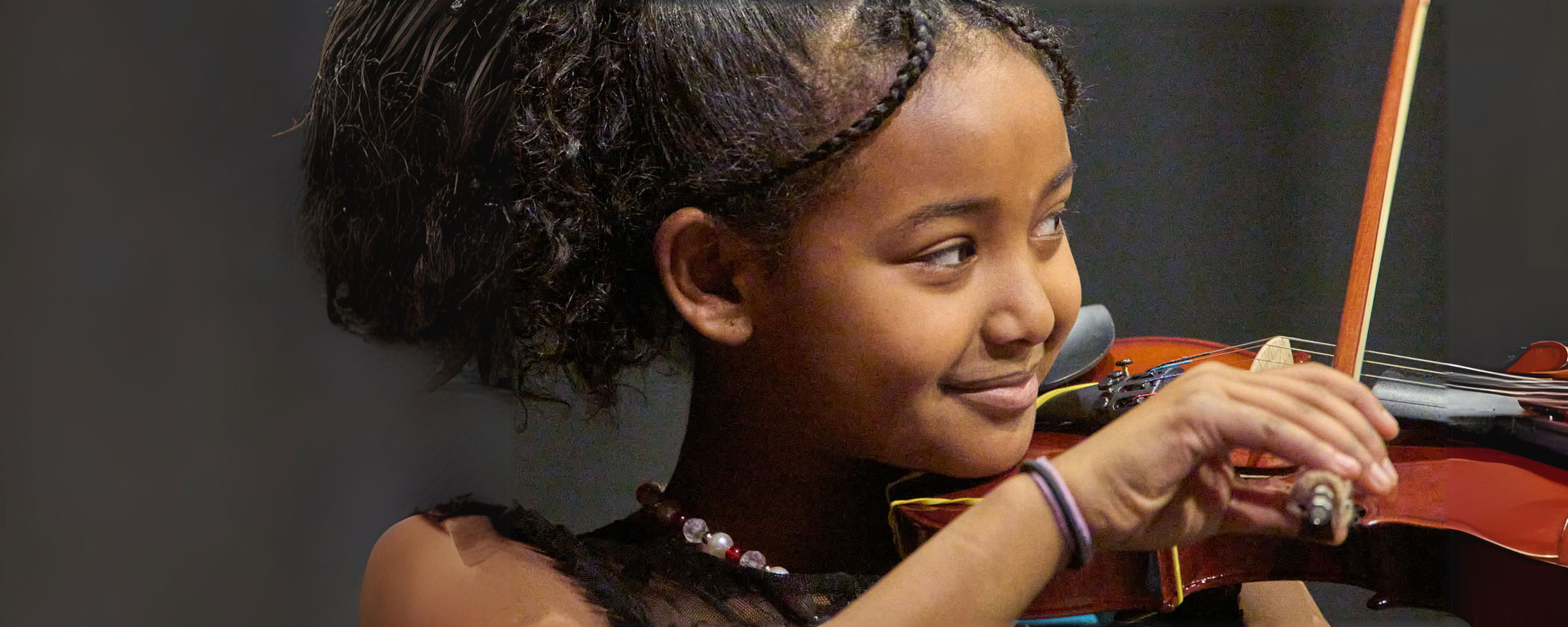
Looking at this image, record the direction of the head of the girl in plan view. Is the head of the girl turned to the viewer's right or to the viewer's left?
to the viewer's right

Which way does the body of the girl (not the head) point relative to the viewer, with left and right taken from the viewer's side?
facing the viewer and to the right of the viewer
